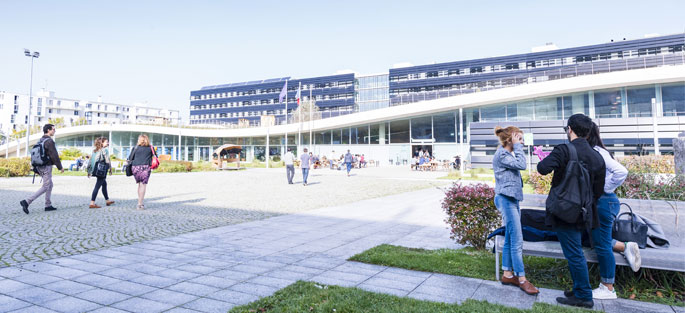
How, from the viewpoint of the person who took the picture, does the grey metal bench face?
facing the viewer

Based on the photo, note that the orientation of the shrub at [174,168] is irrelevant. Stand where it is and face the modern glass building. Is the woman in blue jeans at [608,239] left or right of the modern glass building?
right

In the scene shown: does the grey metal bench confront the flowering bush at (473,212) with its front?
no

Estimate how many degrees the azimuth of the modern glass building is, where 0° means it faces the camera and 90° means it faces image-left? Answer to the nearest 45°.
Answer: approximately 45°
